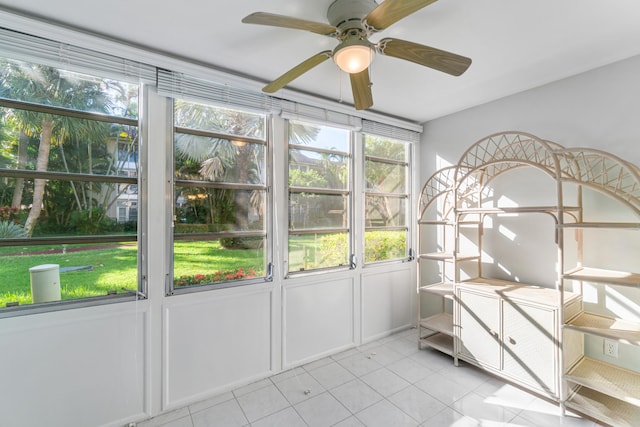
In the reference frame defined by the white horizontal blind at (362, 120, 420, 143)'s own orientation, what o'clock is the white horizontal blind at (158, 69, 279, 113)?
the white horizontal blind at (158, 69, 279, 113) is roughly at 3 o'clock from the white horizontal blind at (362, 120, 420, 143).

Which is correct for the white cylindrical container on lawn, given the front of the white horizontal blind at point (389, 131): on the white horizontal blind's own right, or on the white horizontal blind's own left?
on the white horizontal blind's own right

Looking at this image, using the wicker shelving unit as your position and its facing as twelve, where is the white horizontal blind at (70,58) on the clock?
The white horizontal blind is roughly at 12 o'clock from the wicker shelving unit.

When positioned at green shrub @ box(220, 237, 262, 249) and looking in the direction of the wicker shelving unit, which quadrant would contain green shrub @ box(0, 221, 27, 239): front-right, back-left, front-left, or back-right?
back-right

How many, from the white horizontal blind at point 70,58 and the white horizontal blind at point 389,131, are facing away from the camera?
0

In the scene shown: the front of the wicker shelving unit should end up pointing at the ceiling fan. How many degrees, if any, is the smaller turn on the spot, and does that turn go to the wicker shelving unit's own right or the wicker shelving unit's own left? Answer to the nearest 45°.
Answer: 0° — it already faces it

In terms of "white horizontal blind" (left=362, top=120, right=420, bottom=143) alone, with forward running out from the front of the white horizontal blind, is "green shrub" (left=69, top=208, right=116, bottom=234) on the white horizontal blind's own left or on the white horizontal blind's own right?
on the white horizontal blind's own right

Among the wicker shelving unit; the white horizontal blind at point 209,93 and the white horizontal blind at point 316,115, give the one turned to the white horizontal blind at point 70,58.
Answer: the wicker shelving unit

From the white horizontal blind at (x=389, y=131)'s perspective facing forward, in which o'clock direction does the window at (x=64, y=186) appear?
The window is roughly at 3 o'clock from the white horizontal blind.

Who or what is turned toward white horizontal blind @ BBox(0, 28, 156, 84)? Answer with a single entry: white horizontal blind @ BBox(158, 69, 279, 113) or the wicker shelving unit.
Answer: the wicker shelving unit

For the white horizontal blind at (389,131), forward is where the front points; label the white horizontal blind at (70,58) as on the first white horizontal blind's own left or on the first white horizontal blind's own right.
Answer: on the first white horizontal blind's own right

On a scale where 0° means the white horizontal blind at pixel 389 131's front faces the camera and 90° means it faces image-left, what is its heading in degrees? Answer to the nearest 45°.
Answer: approximately 315°

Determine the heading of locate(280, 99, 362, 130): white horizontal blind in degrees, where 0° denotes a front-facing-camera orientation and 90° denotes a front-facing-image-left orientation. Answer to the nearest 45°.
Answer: approximately 315°
